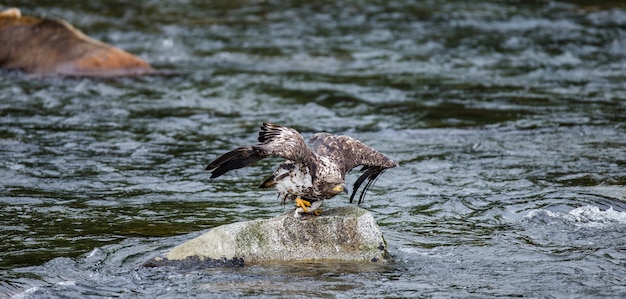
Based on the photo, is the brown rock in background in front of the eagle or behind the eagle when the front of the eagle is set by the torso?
behind
